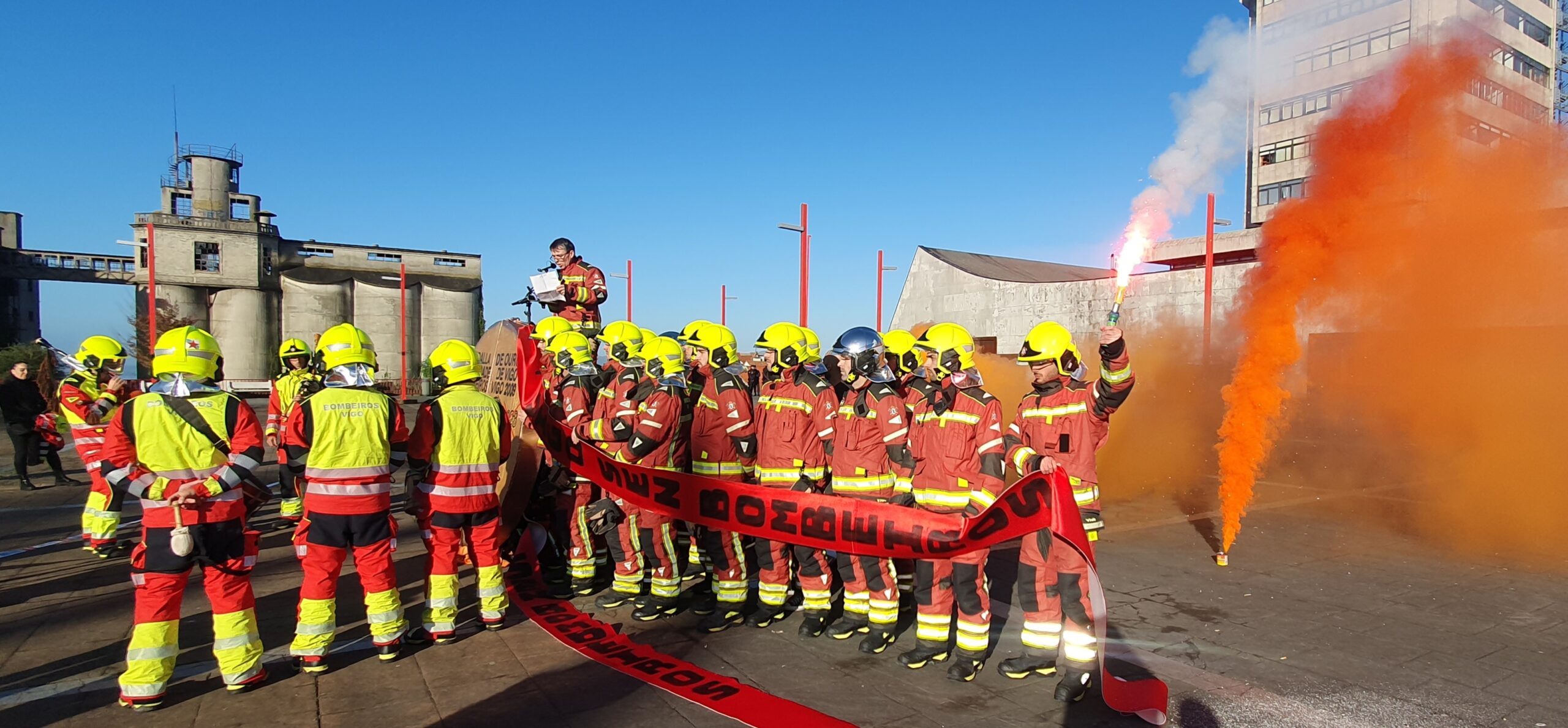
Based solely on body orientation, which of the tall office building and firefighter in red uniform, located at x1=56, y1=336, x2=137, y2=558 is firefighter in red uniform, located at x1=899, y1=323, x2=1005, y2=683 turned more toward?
the firefighter in red uniform

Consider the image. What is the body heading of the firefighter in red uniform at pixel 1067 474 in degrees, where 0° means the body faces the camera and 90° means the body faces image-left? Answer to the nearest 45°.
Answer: approximately 45°

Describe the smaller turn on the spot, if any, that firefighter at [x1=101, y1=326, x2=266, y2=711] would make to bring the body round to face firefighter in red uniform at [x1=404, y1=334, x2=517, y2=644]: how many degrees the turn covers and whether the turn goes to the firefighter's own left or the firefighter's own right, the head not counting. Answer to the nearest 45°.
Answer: approximately 90° to the firefighter's own right

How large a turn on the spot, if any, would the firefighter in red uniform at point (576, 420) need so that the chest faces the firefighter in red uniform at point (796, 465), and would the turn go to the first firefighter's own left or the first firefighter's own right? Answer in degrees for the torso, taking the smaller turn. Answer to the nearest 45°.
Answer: approximately 135° to the first firefighter's own left
